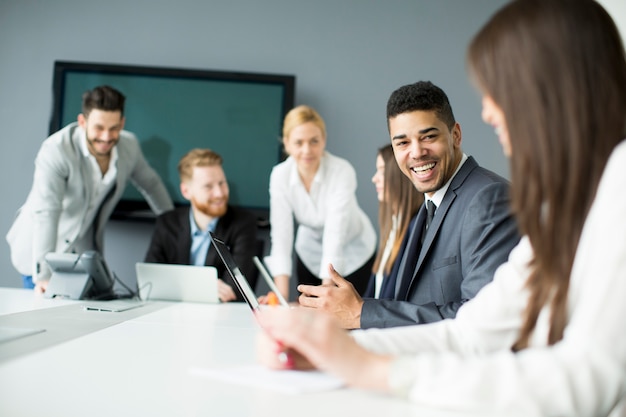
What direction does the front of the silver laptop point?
away from the camera

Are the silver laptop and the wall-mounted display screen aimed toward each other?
yes

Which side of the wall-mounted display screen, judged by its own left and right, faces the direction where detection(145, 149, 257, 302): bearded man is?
front

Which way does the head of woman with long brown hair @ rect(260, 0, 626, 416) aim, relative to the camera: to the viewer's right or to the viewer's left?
to the viewer's left

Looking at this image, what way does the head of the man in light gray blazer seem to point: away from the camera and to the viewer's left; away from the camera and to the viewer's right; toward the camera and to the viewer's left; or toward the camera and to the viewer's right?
toward the camera and to the viewer's right

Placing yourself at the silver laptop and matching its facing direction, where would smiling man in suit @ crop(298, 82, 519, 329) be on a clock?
The smiling man in suit is roughly at 5 o'clock from the silver laptop.

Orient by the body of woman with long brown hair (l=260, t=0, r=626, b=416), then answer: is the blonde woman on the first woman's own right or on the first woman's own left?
on the first woman's own right

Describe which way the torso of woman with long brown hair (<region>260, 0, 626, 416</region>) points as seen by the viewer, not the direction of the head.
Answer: to the viewer's left

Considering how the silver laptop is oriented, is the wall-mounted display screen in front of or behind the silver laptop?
in front

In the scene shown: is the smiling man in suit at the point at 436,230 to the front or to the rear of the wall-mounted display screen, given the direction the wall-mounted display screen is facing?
to the front

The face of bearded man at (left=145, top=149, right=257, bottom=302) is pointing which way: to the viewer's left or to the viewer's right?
to the viewer's right

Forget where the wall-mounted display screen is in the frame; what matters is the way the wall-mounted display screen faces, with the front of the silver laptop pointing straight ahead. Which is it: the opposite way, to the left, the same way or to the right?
the opposite way
